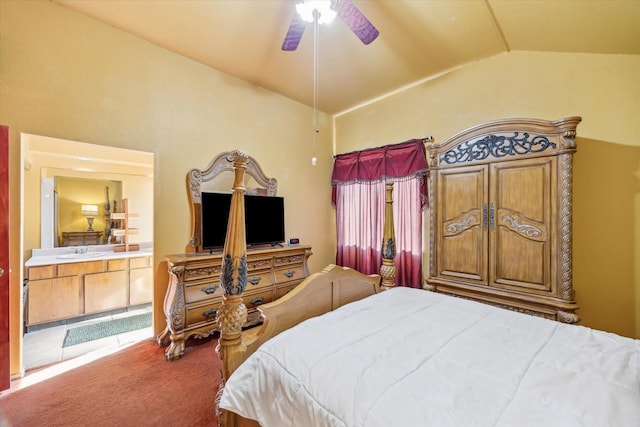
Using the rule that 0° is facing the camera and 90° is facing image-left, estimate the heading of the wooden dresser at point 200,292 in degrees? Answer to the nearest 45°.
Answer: approximately 315°

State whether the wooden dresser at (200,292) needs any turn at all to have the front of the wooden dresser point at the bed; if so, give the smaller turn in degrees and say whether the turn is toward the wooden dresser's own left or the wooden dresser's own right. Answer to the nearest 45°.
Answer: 0° — it already faces it

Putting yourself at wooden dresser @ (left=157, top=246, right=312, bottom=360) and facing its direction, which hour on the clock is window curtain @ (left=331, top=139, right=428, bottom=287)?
The window curtain is roughly at 10 o'clock from the wooden dresser.

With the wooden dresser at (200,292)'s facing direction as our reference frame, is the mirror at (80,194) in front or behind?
behind

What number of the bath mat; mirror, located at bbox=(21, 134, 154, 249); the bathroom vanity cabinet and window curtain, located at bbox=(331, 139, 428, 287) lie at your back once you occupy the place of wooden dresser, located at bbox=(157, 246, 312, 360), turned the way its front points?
3

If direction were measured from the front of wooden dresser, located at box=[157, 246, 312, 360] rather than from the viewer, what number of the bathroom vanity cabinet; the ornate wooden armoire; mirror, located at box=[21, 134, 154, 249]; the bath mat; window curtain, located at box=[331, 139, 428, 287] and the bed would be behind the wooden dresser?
3

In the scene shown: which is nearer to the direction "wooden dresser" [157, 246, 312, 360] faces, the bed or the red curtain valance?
the bed

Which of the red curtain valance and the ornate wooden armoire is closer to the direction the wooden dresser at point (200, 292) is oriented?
the ornate wooden armoire

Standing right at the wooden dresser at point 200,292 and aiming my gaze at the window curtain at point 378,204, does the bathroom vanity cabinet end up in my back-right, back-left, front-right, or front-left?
back-left
